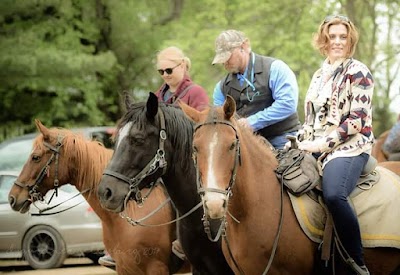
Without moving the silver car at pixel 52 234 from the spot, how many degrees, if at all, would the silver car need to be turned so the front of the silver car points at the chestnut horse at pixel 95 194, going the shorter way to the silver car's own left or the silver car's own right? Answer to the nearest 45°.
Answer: approximately 90° to the silver car's own left

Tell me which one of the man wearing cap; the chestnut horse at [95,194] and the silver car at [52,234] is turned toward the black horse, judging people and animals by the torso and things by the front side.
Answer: the man wearing cap

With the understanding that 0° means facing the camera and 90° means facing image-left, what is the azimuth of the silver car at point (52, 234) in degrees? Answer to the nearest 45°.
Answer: approximately 90°

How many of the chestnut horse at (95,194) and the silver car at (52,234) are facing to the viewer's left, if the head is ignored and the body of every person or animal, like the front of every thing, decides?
2

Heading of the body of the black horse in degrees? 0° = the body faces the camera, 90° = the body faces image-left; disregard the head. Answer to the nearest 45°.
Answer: approximately 45°

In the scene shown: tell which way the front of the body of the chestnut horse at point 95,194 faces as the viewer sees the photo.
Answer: to the viewer's left
